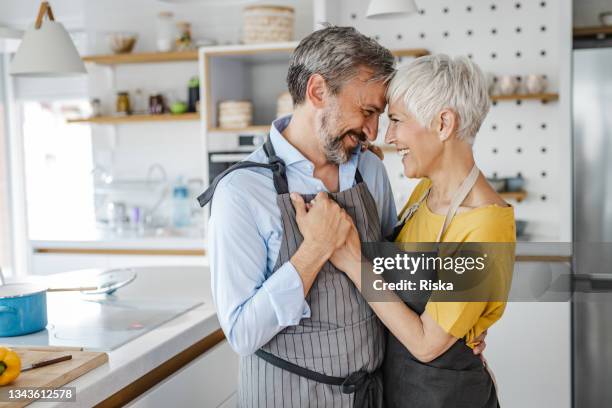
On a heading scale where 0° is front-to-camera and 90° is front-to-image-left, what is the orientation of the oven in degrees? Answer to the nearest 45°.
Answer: approximately 0°

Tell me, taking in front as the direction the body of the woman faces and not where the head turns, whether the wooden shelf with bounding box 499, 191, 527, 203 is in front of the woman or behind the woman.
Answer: behind

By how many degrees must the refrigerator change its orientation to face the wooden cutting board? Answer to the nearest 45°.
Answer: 0° — it already faces it

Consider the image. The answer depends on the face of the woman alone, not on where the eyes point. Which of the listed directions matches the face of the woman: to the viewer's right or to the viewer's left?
to the viewer's left

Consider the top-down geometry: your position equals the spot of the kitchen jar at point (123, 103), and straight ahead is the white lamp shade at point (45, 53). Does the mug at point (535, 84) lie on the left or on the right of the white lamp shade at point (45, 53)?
left

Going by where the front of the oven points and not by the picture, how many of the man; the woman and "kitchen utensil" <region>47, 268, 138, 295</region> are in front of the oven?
3
